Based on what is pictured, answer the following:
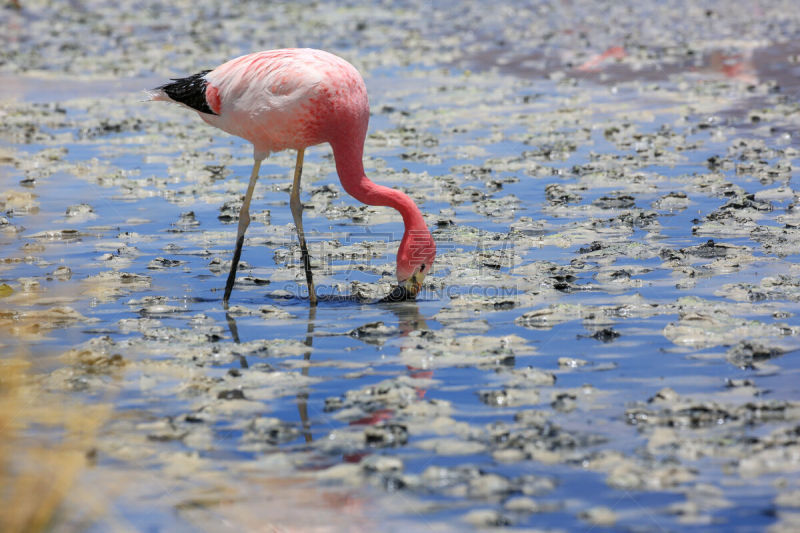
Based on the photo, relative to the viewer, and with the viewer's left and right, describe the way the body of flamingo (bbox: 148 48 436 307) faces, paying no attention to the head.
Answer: facing to the right of the viewer
